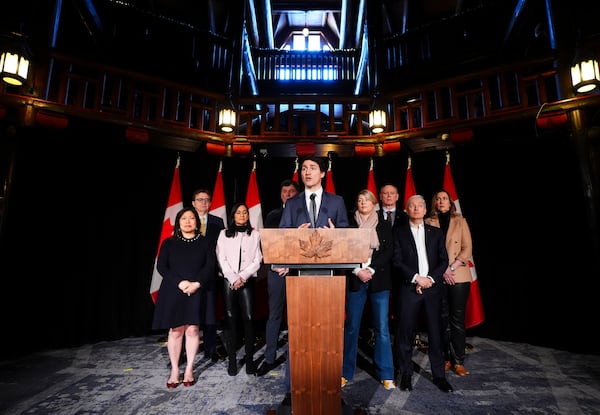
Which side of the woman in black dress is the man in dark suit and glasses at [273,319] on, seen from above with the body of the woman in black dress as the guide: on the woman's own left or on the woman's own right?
on the woman's own left

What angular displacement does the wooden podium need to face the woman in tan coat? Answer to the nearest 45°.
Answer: approximately 135° to its left

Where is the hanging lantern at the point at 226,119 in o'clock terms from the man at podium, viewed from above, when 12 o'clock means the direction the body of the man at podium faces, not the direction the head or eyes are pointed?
The hanging lantern is roughly at 5 o'clock from the man at podium.

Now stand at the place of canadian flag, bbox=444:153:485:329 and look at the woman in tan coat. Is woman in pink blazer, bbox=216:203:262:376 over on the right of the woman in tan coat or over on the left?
right

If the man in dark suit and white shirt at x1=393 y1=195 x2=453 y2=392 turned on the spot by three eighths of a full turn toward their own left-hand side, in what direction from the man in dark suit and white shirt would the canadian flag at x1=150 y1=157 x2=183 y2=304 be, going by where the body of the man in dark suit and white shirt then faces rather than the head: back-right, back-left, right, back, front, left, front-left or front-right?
back-left

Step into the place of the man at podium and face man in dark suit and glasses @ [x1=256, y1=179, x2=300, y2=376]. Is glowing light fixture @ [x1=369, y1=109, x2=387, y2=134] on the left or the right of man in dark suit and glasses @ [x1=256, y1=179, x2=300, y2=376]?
right
